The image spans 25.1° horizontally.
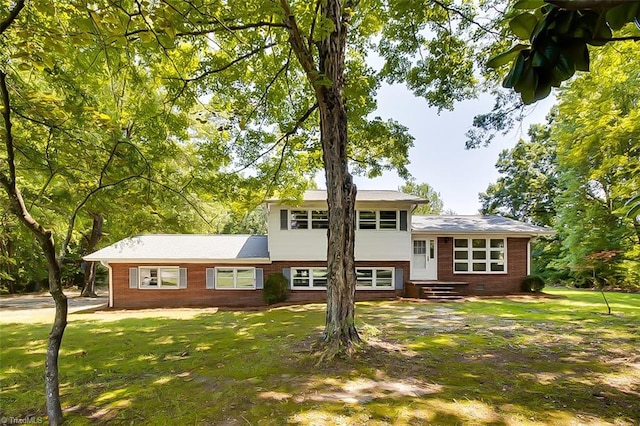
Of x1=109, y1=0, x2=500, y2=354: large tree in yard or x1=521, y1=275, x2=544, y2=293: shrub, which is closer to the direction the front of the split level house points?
the large tree in yard

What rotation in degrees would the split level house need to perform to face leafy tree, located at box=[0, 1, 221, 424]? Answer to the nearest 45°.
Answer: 0° — it already faces it

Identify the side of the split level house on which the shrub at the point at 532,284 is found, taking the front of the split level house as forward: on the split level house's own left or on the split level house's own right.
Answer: on the split level house's own left

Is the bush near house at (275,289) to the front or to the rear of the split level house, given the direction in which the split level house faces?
to the front

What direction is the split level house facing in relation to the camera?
toward the camera

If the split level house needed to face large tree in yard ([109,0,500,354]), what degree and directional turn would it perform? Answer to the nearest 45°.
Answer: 0° — it already faces it

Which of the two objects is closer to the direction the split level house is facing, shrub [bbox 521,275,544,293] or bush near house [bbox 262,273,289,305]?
the bush near house
